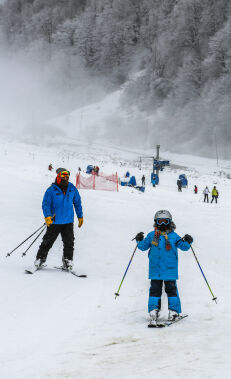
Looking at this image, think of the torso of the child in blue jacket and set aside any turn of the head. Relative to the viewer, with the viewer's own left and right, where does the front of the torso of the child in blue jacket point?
facing the viewer

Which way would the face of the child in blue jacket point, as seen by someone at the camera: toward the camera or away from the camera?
toward the camera

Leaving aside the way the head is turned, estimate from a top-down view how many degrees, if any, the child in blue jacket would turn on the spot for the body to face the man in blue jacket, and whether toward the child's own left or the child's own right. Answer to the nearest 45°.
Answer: approximately 135° to the child's own right
